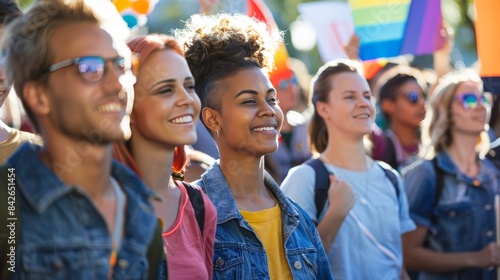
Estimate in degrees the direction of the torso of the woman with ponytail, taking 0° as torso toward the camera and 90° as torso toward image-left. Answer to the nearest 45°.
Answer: approximately 315°

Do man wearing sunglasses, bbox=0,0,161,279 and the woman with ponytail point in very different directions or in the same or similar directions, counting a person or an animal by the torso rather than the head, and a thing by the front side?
same or similar directions

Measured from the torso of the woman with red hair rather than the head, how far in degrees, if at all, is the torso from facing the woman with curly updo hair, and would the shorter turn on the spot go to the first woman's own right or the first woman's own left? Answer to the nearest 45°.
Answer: approximately 90° to the first woman's own left

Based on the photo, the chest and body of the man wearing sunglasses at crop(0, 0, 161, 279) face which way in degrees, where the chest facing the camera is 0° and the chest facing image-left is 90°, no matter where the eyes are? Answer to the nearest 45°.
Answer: approximately 315°

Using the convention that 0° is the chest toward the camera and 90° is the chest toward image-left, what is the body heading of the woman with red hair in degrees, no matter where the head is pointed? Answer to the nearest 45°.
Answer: approximately 315°

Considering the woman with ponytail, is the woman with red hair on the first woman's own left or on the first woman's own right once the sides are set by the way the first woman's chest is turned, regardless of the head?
on the first woman's own right

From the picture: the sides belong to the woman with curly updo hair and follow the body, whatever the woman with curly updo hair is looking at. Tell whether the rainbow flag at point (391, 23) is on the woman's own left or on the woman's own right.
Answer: on the woman's own left

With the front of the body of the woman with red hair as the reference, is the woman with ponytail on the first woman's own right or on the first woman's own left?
on the first woman's own left

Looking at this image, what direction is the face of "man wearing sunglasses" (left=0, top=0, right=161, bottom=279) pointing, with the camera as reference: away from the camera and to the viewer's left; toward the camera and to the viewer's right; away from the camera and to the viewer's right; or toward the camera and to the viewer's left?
toward the camera and to the viewer's right
